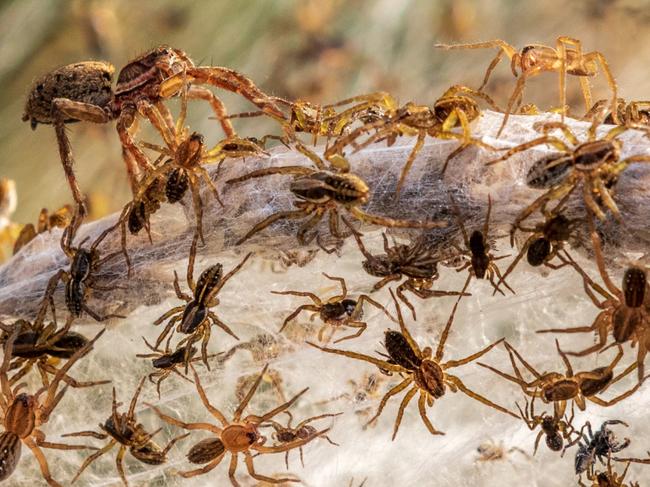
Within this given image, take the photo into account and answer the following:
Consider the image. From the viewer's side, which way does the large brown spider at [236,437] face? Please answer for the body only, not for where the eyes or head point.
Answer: to the viewer's right

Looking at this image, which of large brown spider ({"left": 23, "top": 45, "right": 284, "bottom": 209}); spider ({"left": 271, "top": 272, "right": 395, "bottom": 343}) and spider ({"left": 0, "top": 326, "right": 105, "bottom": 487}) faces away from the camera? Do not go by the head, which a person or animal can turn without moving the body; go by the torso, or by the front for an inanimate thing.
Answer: spider ({"left": 0, "top": 326, "right": 105, "bottom": 487})

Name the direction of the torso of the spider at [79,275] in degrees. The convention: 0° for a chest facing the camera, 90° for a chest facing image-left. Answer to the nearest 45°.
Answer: approximately 180°

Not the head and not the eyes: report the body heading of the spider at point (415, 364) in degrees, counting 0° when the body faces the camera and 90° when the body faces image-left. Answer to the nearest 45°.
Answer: approximately 315°
